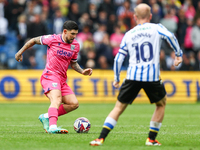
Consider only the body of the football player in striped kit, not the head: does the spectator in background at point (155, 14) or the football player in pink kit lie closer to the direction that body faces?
the spectator in background

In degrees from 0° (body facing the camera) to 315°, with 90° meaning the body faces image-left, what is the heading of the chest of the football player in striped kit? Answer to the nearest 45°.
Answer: approximately 180°

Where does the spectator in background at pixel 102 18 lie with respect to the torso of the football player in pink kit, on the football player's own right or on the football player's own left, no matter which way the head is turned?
on the football player's own left

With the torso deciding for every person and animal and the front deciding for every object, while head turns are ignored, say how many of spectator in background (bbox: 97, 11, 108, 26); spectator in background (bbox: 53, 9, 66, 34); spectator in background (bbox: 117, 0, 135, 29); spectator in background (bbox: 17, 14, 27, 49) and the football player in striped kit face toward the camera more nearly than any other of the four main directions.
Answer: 4

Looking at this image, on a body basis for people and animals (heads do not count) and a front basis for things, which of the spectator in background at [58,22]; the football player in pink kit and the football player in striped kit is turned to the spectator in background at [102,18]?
the football player in striped kit

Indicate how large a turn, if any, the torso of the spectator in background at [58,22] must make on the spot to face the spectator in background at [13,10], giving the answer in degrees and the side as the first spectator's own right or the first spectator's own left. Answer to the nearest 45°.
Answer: approximately 135° to the first spectator's own right

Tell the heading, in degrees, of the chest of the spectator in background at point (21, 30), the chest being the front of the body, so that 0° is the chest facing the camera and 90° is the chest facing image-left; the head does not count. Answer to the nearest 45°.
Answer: approximately 0°

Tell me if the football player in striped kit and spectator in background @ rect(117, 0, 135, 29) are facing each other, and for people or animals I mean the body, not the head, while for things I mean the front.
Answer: yes

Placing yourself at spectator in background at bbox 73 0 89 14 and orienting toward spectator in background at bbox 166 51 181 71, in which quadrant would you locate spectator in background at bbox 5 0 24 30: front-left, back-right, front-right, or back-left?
back-right

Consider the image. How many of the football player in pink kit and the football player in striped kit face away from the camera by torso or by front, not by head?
1

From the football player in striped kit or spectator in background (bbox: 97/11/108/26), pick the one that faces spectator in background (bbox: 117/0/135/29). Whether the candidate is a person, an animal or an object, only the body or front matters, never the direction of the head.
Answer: the football player in striped kit

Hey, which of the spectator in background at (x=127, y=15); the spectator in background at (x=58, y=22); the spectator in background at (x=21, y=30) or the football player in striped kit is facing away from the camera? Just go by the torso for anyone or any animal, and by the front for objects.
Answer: the football player in striped kit

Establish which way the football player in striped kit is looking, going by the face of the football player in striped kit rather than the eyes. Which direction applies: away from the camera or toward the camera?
away from the camera

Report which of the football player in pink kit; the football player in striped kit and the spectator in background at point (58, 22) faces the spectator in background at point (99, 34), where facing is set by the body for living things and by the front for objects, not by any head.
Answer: the football player in striped kit
